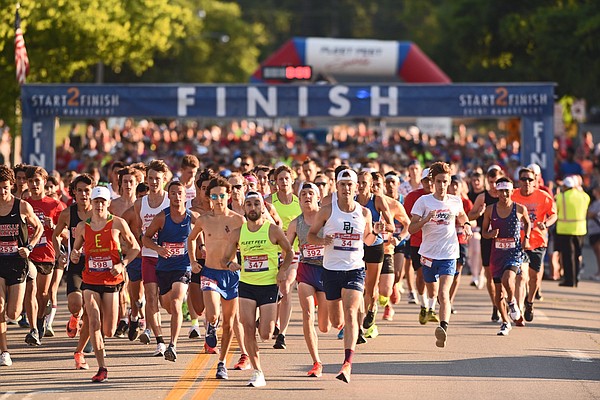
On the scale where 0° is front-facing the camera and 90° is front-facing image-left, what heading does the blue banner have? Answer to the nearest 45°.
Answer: approximately 0°

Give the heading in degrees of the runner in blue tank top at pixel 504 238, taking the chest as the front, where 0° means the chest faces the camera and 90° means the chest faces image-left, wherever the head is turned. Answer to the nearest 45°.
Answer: approximately 0°

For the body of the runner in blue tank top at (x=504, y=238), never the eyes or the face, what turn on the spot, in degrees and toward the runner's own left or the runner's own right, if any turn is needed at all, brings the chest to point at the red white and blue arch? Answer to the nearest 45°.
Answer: approximately 180°

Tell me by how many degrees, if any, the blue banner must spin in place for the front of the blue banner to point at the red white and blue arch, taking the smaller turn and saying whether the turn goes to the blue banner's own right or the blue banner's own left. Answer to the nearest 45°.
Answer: approximately 180°
